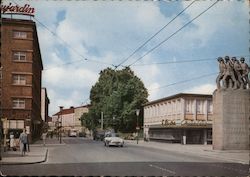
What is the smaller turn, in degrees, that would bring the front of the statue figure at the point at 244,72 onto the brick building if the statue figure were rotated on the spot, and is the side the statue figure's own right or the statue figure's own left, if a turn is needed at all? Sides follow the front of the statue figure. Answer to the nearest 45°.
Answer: approximately 45° to the statue figure's own right

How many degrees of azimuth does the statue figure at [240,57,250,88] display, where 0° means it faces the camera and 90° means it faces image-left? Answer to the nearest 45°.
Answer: approximately 45°
